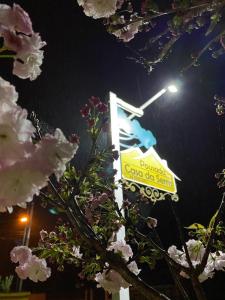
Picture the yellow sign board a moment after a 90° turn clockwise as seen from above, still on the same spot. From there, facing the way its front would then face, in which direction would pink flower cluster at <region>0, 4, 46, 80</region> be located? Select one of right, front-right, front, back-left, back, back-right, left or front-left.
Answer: front-left

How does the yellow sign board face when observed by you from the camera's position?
facing the viewer and to the right of the viewer

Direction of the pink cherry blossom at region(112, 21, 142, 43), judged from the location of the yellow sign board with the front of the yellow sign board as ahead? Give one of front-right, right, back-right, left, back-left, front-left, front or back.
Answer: front-right

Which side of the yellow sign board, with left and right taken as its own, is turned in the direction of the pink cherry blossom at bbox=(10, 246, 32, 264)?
right

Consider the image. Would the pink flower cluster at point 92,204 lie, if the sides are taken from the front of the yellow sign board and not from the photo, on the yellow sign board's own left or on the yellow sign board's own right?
on the yellow sign board's own right

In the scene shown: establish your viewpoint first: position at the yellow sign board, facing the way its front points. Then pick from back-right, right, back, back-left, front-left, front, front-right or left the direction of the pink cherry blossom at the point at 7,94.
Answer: front-right

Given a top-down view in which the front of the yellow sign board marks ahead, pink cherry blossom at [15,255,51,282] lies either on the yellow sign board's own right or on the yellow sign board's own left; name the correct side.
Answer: on the yellow sign board's own right

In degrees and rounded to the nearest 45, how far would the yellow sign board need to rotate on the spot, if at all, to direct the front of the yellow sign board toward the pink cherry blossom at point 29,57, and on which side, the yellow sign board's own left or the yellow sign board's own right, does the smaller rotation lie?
approximately 45° to the yellow sign board's own right
